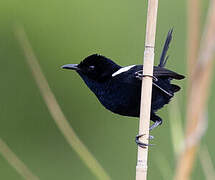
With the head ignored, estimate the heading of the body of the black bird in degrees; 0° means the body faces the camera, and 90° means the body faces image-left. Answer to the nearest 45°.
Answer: approximately 90°
